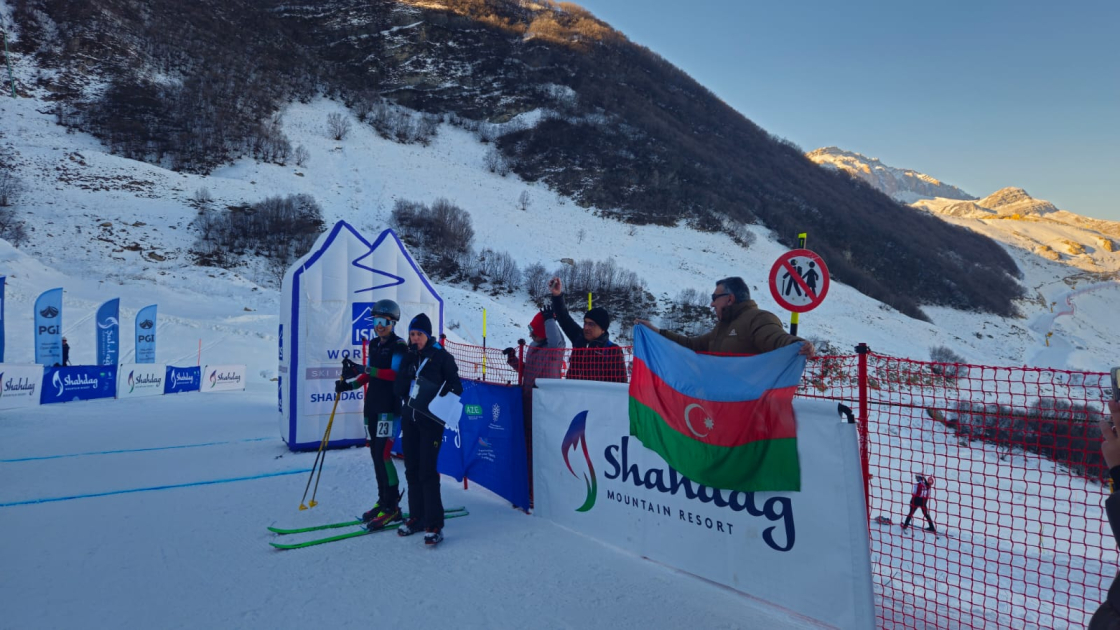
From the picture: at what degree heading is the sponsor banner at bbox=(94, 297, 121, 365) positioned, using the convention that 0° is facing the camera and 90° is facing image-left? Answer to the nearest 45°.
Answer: approximately 0°

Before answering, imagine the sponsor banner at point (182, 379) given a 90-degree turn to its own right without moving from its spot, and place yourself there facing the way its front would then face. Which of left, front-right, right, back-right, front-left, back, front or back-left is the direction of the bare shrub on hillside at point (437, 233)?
back-right

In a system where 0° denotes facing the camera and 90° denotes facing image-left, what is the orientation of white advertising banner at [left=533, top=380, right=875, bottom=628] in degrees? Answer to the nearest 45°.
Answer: approximately 45°

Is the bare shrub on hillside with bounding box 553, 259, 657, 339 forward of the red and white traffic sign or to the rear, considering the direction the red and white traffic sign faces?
to the rear

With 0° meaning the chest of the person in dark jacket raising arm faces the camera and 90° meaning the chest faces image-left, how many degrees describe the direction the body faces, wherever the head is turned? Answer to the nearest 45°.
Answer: approximately 45°

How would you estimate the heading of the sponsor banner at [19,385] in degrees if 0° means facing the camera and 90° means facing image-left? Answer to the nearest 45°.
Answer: approximately 0°

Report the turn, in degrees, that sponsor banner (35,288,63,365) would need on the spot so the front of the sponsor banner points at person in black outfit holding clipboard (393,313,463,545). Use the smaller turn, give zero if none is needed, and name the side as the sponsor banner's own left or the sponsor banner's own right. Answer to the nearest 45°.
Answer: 0° — it already faces them
